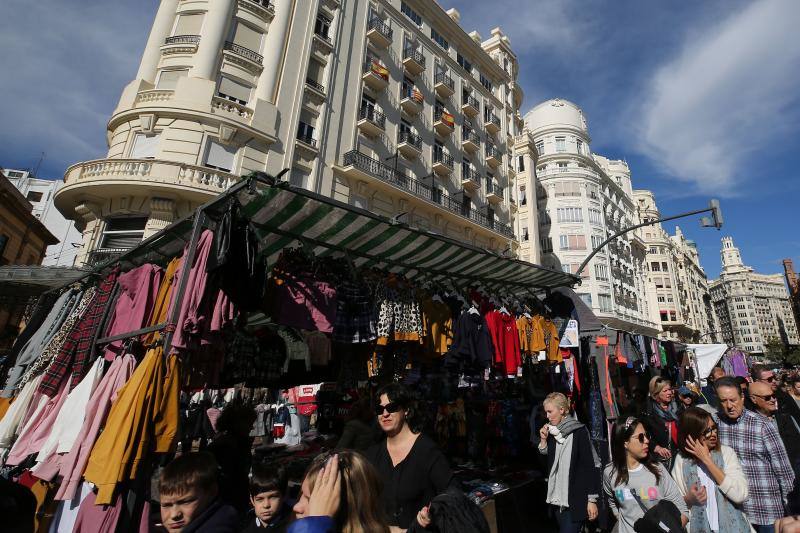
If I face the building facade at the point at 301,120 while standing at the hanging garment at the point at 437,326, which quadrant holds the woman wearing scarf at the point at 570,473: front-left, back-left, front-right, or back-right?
back-right

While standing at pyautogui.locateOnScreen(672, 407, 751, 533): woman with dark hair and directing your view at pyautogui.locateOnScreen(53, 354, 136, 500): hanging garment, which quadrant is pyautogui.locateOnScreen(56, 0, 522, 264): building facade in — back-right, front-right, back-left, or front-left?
front-right

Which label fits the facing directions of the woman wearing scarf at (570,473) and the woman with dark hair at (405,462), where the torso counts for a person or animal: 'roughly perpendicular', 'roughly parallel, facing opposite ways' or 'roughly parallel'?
roughly parallel

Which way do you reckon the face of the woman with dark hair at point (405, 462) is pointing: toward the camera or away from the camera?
toward the camera

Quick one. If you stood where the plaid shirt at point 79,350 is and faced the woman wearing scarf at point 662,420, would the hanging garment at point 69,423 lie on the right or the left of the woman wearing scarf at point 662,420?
right

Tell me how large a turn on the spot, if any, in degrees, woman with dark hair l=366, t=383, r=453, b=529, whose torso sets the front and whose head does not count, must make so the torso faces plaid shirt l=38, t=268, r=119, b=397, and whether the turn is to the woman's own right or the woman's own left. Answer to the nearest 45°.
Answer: approximately 45° to the woman's own right

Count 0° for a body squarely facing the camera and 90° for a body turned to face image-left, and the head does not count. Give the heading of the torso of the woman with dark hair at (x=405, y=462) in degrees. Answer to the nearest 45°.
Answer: approximately 45°

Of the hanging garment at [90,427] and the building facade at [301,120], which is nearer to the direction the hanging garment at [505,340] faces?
the hanging garment

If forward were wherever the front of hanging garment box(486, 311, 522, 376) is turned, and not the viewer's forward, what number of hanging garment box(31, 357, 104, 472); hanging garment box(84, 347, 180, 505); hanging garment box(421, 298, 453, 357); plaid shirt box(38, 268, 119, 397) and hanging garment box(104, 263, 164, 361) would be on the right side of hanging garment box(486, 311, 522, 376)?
5

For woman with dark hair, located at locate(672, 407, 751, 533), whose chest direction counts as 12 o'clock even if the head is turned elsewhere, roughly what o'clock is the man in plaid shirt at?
The man in plaid shirt is roughly at 7 o'clock from the woman with dark hair.

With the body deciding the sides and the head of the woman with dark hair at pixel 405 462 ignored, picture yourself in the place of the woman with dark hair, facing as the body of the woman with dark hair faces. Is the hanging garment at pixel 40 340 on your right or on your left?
on your right

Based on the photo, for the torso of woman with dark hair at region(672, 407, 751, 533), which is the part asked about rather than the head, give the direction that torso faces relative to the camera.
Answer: toward the camera
